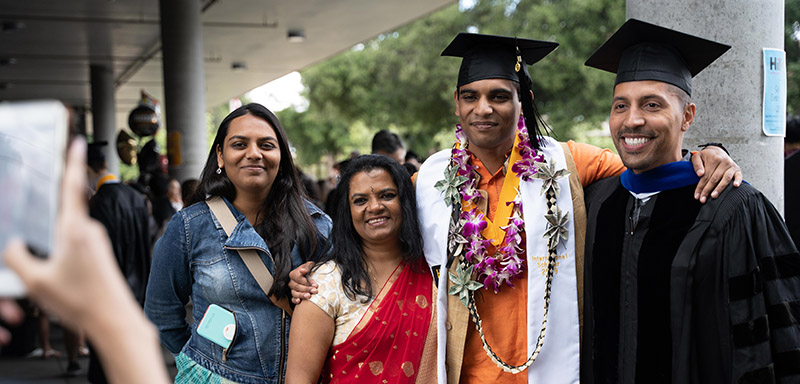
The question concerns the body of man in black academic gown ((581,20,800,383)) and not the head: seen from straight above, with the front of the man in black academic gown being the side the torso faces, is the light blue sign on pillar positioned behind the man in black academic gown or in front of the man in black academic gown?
behind

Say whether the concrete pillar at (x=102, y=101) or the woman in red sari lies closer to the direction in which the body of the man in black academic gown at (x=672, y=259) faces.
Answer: the woman in red sari

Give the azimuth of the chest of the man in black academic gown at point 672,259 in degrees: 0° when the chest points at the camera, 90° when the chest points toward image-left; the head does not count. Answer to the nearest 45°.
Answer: approximately 45°

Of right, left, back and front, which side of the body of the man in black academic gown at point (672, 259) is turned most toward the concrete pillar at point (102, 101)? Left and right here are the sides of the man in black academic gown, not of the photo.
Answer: right
